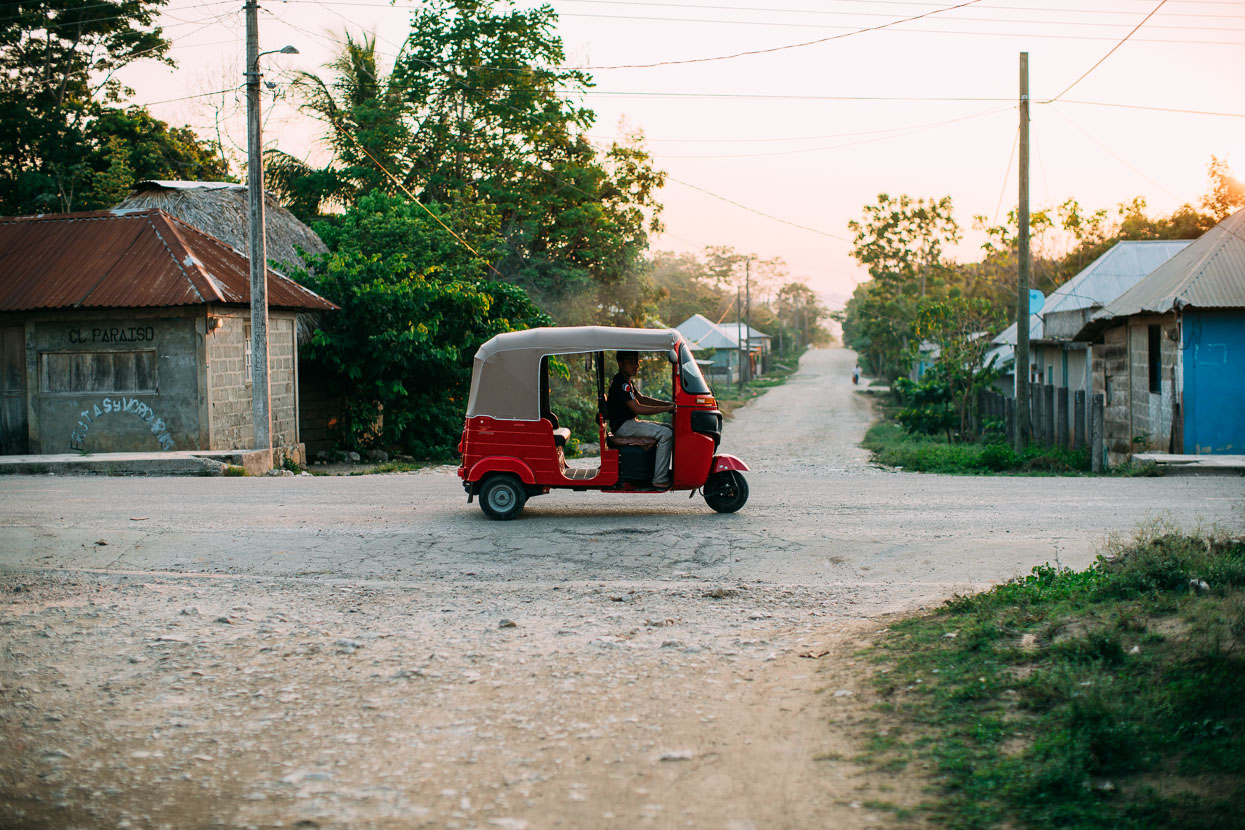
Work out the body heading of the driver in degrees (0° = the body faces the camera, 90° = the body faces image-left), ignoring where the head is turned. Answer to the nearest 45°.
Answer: approximately 270°

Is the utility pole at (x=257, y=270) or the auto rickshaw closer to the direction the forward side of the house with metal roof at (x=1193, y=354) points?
the auto rickshaw

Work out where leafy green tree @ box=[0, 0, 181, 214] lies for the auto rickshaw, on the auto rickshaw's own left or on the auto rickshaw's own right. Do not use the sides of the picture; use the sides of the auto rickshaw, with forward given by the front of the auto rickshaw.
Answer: on the auto rickshaw's own left

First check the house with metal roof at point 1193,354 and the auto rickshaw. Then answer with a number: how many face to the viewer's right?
1

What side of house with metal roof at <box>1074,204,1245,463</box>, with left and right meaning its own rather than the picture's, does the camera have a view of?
front

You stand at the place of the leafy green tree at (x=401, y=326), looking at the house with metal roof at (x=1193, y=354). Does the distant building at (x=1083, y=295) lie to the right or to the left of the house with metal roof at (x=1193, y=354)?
left

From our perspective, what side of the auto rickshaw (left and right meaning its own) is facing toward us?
right

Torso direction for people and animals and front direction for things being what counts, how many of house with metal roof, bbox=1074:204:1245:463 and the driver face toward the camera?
1

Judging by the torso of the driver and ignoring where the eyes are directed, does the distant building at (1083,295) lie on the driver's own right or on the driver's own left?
on the driver's own left

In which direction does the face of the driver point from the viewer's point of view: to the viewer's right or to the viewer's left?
to the viewer's right
